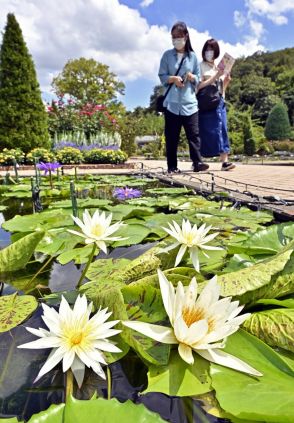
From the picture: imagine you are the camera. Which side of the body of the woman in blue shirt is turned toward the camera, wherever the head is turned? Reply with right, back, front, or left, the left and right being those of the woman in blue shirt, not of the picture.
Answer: front

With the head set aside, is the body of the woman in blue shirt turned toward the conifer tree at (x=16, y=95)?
no

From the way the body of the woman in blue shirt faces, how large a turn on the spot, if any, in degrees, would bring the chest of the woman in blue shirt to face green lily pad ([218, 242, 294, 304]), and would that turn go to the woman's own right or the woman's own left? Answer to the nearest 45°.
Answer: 0° — they already face it

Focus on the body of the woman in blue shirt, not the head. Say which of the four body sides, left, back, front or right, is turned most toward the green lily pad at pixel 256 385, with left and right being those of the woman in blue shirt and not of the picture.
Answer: front

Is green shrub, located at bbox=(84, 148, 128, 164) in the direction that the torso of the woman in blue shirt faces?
no

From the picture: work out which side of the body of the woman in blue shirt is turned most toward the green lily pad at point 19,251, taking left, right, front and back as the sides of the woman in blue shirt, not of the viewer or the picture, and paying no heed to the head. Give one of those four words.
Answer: front

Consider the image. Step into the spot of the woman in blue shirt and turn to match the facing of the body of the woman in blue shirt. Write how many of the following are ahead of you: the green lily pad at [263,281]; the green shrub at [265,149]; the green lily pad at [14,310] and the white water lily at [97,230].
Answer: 3

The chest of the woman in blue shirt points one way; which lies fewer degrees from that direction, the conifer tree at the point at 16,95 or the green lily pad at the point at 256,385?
the green lily pad

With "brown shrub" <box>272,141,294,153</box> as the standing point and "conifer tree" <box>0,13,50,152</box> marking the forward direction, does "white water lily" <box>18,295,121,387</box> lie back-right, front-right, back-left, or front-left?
front-left

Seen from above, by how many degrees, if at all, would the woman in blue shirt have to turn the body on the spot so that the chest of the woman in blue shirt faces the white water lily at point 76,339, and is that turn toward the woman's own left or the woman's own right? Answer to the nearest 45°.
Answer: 0° — they already face it

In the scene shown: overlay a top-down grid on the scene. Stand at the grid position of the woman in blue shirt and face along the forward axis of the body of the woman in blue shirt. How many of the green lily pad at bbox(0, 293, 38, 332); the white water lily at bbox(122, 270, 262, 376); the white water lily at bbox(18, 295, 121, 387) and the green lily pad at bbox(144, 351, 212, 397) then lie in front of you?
4

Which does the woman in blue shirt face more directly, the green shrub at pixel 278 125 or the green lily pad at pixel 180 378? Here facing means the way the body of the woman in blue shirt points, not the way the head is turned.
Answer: the green lily pad

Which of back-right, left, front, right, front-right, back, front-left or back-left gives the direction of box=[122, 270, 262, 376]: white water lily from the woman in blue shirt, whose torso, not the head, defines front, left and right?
front

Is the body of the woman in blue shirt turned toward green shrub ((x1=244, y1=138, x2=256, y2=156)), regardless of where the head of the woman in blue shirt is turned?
no

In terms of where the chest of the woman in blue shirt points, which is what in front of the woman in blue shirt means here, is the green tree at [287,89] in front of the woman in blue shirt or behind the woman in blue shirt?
behind

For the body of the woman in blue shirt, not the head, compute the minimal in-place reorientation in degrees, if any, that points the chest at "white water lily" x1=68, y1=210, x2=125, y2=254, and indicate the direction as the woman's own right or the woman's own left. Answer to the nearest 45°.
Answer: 0° — they already face it

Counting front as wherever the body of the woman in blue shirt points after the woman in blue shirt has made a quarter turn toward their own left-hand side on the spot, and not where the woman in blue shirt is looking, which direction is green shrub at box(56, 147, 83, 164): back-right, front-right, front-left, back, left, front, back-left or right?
back-left
